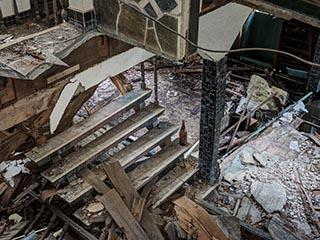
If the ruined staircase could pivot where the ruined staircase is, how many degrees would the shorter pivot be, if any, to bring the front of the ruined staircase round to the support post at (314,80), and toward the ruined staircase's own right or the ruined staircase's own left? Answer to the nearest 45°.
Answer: approximately 90° to the ruined staircase's own left

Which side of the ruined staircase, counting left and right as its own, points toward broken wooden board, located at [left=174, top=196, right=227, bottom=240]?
front

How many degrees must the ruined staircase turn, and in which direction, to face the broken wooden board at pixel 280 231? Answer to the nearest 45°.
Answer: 0° — it already faces it

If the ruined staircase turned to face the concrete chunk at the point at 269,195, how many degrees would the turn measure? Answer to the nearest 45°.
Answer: approximately 45° to its left
